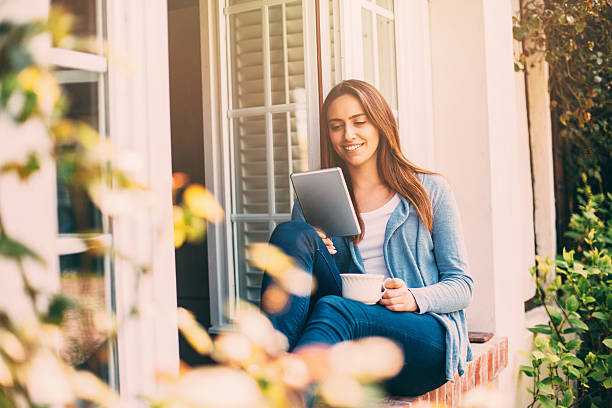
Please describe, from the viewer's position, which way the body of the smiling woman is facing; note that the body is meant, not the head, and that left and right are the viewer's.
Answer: facing the viewer and to the left of the viewer

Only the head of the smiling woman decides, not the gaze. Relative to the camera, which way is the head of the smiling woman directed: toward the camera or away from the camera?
toward the camera

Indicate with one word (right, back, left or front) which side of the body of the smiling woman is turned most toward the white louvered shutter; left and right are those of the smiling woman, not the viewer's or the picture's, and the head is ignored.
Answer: right

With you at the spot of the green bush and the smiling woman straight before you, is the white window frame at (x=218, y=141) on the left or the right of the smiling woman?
right

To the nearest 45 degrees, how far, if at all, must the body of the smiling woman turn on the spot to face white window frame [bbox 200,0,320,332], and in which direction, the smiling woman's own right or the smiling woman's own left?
approximately 90° to the smiling woman's own right
